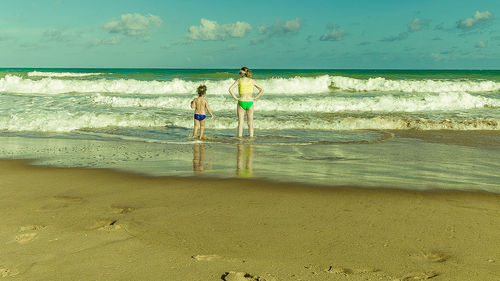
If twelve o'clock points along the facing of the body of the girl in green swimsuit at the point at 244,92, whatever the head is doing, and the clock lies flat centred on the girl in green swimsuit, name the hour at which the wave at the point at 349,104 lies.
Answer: The wave is roughly at 1 o'clock from the girl in green swimsuit.

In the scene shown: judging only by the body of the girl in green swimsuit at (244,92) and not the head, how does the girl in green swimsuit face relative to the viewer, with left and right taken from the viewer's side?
facing away from the viewer

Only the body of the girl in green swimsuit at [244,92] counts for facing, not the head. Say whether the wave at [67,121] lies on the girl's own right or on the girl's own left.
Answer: on the girl's own left

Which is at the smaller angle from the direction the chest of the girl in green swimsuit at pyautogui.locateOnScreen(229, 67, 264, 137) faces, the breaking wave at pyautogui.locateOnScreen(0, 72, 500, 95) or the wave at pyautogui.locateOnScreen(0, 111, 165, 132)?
the breaking wave

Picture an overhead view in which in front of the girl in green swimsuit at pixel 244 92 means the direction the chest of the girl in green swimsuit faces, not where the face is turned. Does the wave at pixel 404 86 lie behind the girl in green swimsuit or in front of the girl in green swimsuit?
in front

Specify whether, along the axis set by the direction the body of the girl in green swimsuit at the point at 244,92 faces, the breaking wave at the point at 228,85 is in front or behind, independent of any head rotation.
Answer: in front
